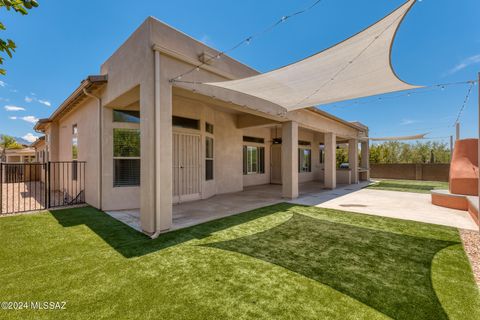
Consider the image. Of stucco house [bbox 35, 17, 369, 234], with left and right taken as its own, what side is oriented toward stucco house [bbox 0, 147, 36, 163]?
back

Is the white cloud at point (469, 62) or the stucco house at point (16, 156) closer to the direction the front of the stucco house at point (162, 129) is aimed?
the white cloud

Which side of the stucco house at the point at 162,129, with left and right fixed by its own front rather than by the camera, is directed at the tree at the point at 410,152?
left

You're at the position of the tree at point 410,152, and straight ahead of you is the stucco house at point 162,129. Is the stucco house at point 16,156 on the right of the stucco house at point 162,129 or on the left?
right

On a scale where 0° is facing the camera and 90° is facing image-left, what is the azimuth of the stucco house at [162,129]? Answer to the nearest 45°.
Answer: approximately 315°

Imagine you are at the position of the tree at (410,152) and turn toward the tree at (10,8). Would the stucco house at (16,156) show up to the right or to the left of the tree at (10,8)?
right

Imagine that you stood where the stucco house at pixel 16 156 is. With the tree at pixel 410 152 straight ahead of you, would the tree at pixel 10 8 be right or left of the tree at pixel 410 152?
right

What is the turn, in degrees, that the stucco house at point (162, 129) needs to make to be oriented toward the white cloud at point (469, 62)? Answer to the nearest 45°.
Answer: approximately 45° to its left
